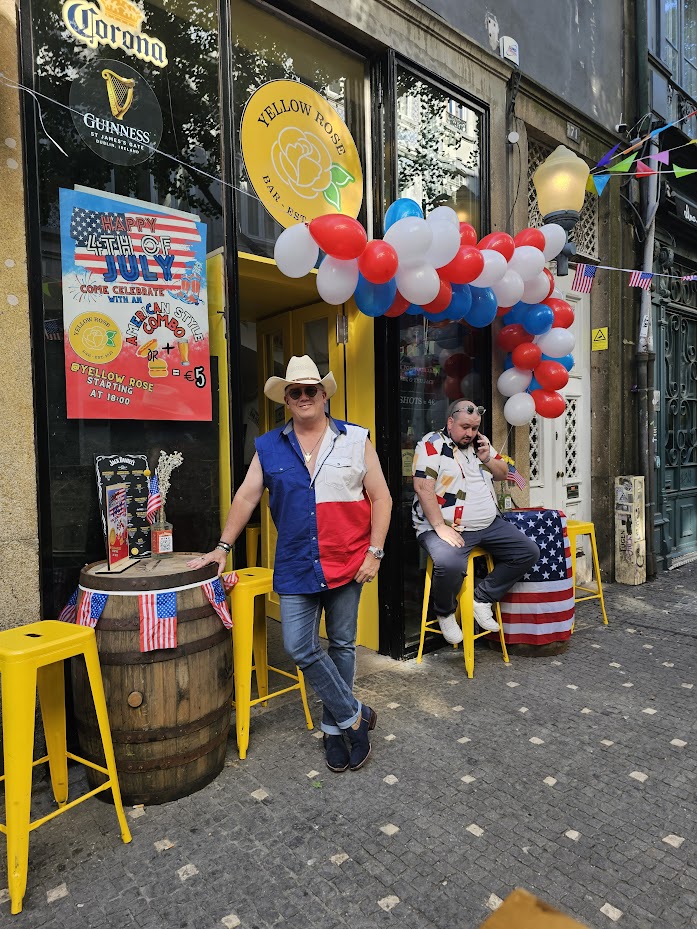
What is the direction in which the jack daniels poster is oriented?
toward the camera

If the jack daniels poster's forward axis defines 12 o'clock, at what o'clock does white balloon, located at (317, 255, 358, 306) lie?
The white balloon is roughly at 9 o'clock from the jack daniels poster.

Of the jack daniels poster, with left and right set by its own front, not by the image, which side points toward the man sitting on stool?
left

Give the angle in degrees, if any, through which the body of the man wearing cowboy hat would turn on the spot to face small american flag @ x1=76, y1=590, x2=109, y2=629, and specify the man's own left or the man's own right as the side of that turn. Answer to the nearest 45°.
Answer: approximately 90° to the man's own right

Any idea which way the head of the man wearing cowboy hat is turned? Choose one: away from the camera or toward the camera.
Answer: toward the camera

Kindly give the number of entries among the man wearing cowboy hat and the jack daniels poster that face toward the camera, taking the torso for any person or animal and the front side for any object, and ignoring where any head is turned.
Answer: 2

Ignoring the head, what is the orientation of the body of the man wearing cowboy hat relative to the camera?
toward the camera

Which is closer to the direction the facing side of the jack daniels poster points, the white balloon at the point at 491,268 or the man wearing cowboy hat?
the man wearing cowboy hat

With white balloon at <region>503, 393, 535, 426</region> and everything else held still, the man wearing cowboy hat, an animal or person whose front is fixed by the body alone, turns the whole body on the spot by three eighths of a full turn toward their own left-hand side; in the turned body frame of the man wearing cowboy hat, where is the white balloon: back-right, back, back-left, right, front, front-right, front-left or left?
front

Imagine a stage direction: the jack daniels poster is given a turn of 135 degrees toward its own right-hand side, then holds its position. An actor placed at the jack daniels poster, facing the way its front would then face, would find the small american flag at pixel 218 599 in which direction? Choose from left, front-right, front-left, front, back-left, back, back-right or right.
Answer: back

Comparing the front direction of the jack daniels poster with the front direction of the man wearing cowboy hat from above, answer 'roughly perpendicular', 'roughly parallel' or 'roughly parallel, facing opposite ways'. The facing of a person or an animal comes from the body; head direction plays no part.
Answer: roughly parallel
